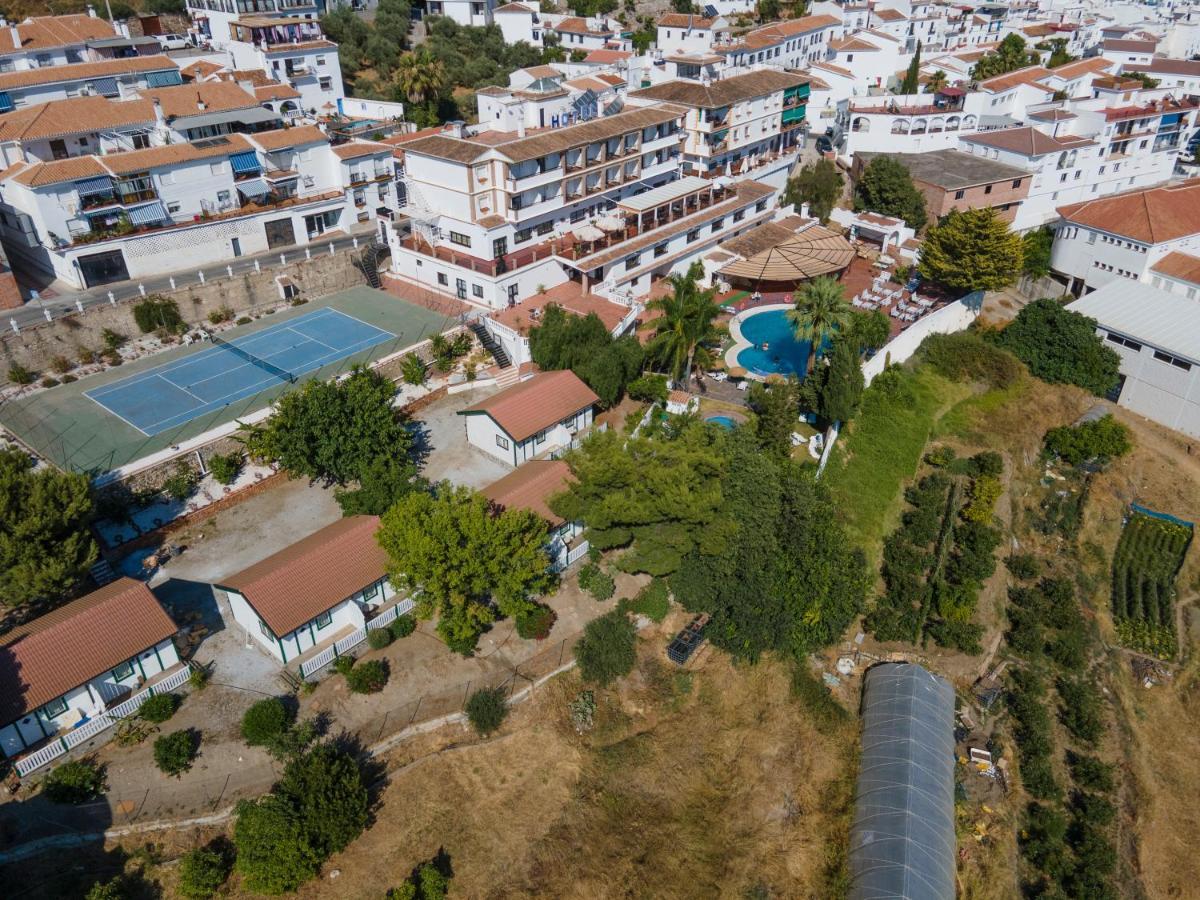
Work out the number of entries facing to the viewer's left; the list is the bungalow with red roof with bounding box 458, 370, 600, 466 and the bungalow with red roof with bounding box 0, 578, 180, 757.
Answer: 0

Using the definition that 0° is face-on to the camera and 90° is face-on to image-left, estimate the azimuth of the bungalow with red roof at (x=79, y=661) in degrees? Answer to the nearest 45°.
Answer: approximately 315°

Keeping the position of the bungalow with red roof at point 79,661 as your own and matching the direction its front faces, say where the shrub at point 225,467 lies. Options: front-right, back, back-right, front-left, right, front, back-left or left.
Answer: left

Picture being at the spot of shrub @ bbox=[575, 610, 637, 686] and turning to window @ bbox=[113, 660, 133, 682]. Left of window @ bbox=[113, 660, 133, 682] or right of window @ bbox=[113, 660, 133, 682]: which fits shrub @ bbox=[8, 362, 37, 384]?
right

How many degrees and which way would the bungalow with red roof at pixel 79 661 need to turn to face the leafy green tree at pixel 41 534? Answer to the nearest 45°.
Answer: approximately 135° to its left

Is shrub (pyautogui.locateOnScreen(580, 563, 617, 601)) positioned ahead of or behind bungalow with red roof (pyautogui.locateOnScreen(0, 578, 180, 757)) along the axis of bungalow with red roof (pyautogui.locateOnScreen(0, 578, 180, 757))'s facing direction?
ahead

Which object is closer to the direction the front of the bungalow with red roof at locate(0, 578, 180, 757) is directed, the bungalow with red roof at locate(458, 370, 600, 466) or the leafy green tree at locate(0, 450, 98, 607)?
the bungalow with red roof

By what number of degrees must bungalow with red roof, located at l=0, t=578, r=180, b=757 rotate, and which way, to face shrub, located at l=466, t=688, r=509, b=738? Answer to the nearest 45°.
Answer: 0° — it already faces it

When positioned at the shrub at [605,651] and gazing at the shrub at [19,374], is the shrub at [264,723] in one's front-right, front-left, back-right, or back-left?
front-left

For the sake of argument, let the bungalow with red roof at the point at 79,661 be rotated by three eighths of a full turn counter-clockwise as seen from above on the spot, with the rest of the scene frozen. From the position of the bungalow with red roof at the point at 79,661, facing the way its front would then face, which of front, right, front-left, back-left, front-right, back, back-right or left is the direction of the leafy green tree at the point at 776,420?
right

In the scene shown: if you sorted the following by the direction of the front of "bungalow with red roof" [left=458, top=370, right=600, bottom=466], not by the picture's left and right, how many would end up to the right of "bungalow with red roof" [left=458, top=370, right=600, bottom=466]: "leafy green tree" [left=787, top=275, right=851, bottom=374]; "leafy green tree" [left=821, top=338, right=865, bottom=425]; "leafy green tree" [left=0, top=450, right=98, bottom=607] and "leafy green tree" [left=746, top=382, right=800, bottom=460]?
1

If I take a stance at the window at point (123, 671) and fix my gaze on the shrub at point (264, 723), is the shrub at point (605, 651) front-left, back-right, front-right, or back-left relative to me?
front-left

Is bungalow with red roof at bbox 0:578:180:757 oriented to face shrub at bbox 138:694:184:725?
yes

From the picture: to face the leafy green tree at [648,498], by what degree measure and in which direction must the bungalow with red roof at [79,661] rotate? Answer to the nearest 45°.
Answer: approximately 45° to its left

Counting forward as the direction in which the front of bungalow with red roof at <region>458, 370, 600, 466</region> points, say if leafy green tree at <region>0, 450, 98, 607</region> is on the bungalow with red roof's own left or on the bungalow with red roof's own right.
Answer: on the bungalow with red roof's own right

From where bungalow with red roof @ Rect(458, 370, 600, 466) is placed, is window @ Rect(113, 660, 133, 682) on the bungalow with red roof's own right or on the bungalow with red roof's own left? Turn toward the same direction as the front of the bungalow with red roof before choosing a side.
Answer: on the bungalow with red roof's own right

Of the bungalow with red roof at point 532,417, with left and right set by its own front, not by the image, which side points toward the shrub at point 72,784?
right
